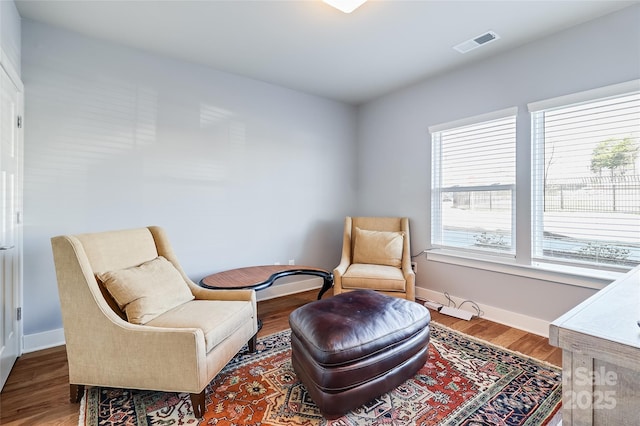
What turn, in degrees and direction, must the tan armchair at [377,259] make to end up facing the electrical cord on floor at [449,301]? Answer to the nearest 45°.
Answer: approximately 90° to its left

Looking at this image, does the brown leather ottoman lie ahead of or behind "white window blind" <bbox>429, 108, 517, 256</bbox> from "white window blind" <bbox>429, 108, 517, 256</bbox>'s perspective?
ahead

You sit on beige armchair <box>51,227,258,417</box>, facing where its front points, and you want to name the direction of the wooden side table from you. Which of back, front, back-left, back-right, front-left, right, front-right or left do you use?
left

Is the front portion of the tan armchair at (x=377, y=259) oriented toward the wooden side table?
no

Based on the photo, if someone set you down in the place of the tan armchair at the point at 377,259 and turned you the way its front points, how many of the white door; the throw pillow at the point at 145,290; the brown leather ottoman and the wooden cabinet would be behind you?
0

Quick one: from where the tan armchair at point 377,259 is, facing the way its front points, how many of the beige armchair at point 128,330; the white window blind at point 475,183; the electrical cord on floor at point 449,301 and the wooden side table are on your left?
2

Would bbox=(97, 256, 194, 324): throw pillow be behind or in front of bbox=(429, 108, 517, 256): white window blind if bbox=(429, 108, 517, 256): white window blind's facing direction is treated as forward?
in front

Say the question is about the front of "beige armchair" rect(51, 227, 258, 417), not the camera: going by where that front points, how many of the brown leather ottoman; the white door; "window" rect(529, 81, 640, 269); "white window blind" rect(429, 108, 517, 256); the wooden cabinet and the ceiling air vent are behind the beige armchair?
1

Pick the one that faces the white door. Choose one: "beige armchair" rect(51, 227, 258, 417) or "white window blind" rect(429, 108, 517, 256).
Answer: the white window blind

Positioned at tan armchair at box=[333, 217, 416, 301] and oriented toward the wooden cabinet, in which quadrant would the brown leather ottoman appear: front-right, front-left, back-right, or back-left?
front-right

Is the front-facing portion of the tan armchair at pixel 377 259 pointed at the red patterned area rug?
yes

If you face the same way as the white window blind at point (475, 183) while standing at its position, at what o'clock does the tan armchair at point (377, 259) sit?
The tan armchair is roughly at 1 o'clock from the white window blind.

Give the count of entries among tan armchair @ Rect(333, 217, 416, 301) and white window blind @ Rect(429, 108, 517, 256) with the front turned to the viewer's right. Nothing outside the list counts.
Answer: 0

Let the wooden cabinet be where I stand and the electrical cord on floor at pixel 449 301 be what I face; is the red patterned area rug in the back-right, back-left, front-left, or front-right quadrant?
front-left

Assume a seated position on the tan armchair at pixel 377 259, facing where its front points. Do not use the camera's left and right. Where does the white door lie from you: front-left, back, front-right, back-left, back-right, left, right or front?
front-right

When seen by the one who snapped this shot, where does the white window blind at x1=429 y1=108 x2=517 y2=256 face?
facing the viewer and to the left of the viewer

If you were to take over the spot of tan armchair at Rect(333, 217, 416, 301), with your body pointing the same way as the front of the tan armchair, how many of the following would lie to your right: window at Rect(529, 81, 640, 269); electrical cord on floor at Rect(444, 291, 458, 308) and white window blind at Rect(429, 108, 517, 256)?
0

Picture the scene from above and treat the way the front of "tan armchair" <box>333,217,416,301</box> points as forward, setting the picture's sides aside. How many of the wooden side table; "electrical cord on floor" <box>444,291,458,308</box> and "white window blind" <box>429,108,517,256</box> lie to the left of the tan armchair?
2

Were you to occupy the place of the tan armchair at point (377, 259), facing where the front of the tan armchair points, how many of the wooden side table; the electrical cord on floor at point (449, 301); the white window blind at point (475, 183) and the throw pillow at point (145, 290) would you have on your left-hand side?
2

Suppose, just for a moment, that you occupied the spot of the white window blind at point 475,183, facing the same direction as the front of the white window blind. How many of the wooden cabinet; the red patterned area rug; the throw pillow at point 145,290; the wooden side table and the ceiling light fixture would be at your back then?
0

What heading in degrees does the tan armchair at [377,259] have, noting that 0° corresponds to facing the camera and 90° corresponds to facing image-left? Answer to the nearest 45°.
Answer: approximately 0°

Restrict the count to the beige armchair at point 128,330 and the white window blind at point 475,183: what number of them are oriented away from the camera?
0
